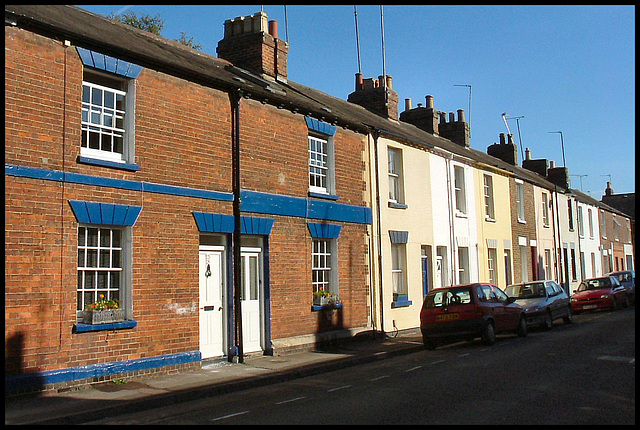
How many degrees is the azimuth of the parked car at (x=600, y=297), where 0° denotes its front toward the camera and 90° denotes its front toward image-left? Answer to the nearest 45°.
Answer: approximately 45°

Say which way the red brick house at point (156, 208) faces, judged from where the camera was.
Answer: facing the viewer and to the right of the viewer

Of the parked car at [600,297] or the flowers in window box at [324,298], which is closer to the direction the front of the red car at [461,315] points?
the parked car

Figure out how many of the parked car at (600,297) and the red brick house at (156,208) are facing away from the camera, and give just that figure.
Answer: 0

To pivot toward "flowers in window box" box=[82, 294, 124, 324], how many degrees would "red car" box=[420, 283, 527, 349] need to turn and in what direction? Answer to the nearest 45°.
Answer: approximately 180°

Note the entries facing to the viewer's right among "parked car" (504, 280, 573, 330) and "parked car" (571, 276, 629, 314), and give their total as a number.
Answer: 0

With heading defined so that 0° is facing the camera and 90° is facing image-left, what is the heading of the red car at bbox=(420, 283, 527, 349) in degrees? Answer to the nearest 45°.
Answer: approximately 225°

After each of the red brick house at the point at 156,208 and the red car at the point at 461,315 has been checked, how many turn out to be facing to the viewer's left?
0

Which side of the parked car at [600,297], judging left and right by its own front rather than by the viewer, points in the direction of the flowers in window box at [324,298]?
front

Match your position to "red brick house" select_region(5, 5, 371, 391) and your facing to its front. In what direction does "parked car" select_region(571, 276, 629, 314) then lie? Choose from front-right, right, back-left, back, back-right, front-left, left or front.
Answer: left

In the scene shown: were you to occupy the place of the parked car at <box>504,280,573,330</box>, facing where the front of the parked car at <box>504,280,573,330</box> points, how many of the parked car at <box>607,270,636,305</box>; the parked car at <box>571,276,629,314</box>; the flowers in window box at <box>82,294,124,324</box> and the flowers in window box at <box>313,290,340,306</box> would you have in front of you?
2
